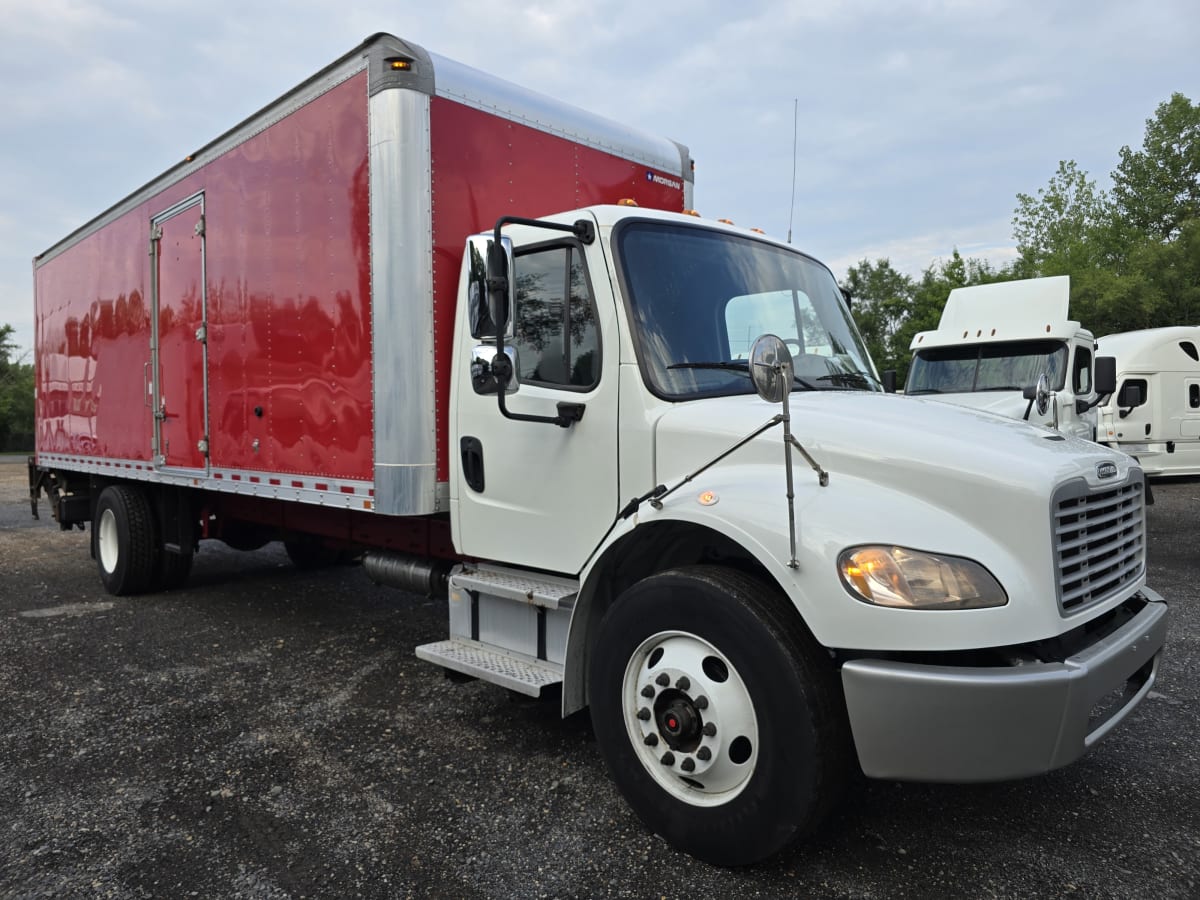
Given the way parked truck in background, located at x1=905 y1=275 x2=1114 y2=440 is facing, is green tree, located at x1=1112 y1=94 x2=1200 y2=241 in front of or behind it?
behind

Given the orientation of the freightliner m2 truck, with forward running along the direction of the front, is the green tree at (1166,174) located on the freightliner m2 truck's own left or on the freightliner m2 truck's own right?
on the freightliner m2 truck's own left

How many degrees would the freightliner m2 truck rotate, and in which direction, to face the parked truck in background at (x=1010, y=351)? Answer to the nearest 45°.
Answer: approximately 90° to its left

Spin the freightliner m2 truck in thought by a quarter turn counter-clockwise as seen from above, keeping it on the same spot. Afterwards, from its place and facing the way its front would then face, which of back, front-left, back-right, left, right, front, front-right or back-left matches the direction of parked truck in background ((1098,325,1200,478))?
front

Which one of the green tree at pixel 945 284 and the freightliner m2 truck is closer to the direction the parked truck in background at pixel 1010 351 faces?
the freightliner m2 truck

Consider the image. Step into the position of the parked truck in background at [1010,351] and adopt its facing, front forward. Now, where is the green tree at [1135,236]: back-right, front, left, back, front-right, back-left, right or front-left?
back-right

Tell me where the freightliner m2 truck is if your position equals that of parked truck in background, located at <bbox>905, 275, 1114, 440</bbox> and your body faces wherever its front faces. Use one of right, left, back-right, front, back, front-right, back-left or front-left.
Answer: front-right

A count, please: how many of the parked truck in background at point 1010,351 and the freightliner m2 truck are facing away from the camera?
0

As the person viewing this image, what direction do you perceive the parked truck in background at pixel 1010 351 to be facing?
facing the viewer and to the left of the viewer

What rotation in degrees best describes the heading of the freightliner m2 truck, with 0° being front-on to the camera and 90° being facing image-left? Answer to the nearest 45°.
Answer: approximately 315°
